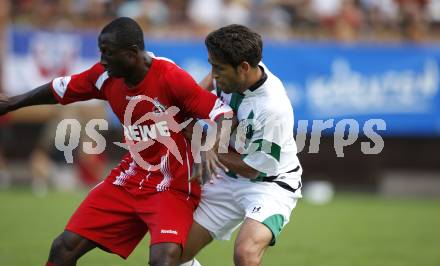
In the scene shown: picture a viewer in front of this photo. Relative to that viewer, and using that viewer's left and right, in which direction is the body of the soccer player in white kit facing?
facing the viewer and to the left of the viewer

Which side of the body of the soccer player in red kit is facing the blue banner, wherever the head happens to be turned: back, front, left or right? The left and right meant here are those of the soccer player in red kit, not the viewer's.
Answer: back

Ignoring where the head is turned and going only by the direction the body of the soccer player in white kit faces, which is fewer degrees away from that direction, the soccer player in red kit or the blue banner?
the soccer player in red kit

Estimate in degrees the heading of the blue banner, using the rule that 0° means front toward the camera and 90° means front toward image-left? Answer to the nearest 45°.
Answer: approximately 0°

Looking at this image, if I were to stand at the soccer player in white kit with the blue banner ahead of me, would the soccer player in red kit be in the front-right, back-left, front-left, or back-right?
back-left

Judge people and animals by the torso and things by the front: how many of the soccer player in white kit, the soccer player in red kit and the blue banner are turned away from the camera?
0

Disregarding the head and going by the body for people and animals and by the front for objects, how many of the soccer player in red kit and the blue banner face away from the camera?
0

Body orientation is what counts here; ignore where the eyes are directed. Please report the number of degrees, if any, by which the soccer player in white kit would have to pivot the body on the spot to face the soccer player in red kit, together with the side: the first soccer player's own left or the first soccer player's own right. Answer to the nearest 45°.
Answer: approximately 45° to the first soccer player's own right

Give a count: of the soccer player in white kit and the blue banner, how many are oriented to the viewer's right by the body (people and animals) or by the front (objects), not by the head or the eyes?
0

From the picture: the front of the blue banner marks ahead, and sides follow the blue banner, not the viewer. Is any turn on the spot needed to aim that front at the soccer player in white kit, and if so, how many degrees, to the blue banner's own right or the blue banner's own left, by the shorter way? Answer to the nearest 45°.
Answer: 0° — it already faces them
